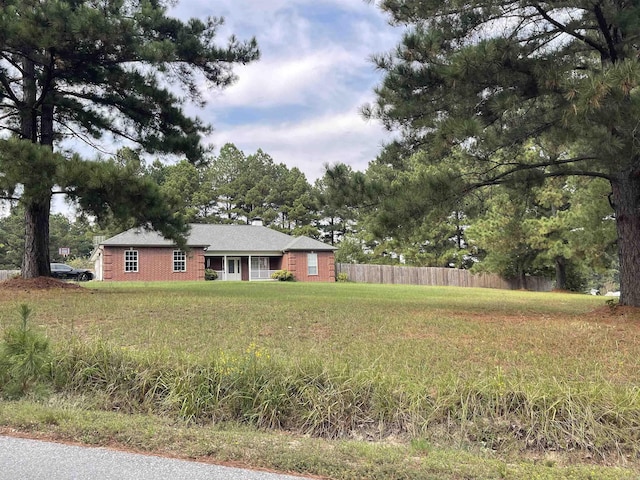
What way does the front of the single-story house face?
toward the camera

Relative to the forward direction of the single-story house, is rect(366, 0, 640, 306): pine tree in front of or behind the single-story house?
in front

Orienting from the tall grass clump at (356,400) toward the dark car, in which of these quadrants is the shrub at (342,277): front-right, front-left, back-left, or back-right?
front-right

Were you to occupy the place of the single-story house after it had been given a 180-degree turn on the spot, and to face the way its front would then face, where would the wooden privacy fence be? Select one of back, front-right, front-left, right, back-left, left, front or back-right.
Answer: right

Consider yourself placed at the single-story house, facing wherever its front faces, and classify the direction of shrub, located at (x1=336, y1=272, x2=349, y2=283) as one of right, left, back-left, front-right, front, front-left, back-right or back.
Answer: left

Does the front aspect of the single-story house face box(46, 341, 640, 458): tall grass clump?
yes

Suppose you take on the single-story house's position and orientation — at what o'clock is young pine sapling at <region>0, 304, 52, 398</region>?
The young pine sapling is roughly at 12 o'clock from the single-story house.

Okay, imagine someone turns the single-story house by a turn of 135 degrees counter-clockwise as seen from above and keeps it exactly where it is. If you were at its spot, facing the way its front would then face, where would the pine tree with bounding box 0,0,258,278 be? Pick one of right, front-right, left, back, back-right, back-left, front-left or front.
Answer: back-right

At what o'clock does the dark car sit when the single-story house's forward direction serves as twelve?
The dark car is roughly at 3 o'clock from the single-story house.
